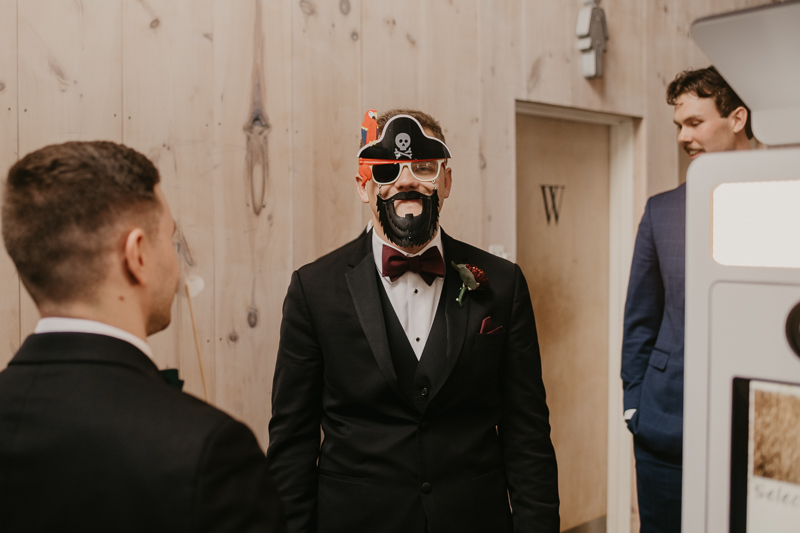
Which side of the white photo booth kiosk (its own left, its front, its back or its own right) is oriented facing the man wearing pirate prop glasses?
right

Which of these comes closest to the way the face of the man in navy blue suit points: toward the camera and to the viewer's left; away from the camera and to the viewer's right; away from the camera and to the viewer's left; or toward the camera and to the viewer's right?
toward the camera and to the viewer's left

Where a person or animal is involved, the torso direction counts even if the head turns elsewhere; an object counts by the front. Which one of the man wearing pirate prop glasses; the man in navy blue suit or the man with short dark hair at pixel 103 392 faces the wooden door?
the man with short dark hair

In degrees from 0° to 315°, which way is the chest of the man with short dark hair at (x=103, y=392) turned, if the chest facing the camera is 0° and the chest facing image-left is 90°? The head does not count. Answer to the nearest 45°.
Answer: approximately 225°

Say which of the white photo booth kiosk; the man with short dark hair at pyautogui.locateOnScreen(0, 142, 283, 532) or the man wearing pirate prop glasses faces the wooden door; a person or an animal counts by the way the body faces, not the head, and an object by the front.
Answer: the man with short dark hair

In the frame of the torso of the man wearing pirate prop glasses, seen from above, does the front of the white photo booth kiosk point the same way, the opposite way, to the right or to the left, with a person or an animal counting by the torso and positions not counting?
the same way

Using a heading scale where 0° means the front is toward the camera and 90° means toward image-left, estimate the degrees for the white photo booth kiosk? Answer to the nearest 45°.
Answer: approximately 45°

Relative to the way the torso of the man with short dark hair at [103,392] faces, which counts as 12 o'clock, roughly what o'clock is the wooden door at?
The wooden door is roughly at 12 o'clock from the man with short dark hair.

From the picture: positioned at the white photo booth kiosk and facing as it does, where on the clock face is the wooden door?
The wooden door is roughly at 4 o'clock from the white photo booth kiosk.

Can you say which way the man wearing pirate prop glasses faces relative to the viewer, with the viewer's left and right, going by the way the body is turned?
facing the viewer

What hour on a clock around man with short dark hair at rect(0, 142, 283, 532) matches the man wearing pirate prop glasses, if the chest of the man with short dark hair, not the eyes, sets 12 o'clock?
The man wearing pirate prop glasses is roughly at 12 o'clock from the man with short dark hair.
